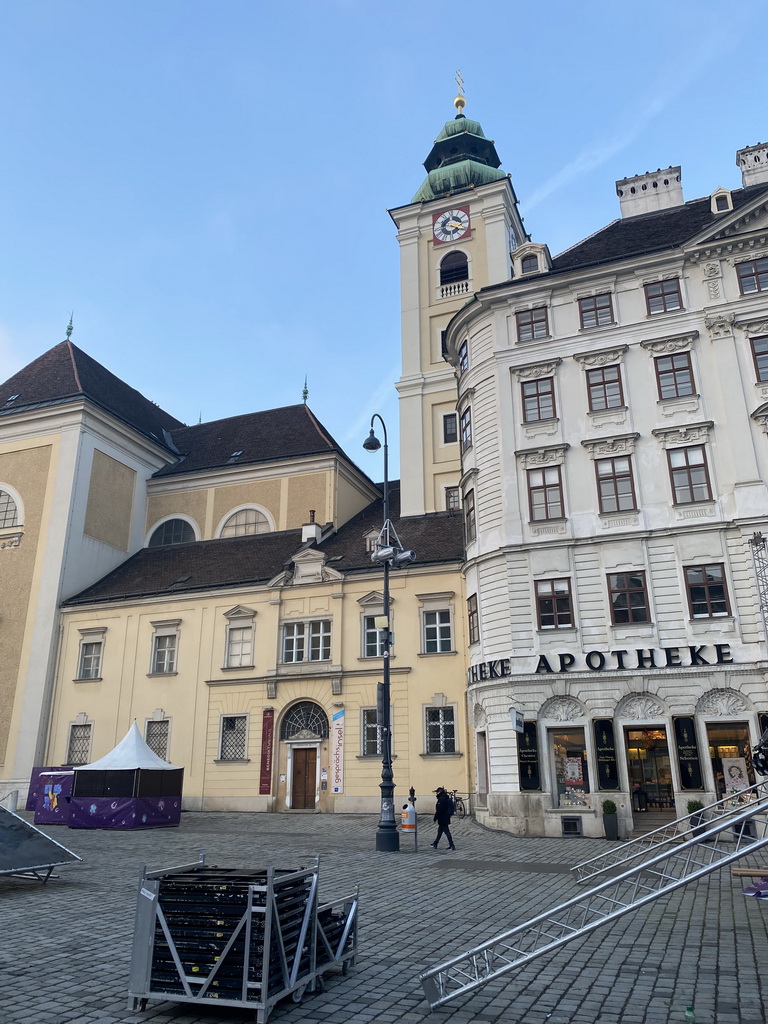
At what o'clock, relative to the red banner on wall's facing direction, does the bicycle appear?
The bicycle is roughly at 10 o'clock from the red banner on wall.

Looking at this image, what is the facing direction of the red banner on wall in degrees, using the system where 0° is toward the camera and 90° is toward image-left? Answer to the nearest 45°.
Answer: approximately 0°

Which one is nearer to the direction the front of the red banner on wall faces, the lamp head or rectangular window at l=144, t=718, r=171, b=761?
the lamp head

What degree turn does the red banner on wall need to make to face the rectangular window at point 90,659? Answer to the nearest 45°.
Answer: approximately 135° to its right

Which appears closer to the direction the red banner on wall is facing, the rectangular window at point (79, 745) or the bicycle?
the bicycle

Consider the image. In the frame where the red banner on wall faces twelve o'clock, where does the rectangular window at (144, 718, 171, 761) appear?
The rectangular window is roughly at 4 o'clock from the red banner on wall.

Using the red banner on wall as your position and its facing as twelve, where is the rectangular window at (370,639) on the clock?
The rectangular window is roughly at 10 o'clock from the red banner on wall.

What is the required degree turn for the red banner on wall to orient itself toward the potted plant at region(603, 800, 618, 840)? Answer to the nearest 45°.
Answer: approximately 45° to its left

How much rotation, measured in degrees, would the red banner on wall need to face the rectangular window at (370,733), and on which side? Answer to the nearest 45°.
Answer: approximately 45° to its left

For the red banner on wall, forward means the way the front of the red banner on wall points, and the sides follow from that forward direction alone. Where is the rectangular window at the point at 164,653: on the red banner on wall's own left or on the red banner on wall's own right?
on the red banner on wall's own right
